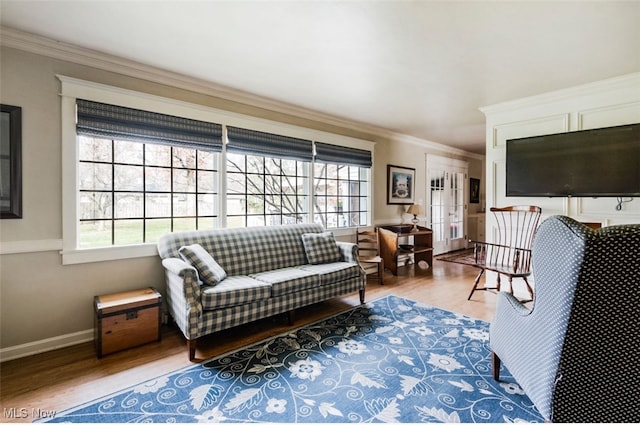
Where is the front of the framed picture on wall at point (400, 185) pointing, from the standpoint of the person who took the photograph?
facing the viewer and to the right of the viewer

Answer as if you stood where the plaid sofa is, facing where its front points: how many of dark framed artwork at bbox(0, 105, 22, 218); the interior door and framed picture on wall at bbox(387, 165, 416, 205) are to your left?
2

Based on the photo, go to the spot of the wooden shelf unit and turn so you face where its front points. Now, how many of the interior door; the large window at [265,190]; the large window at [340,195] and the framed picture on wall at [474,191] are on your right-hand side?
2

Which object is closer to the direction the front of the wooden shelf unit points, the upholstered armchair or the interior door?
the upholstered armchair

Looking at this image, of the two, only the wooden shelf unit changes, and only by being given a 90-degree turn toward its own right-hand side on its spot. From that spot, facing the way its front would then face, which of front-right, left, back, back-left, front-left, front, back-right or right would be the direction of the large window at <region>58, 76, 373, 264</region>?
front

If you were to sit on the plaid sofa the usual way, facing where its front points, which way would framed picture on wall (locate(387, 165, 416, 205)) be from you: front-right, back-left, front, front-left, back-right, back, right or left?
left

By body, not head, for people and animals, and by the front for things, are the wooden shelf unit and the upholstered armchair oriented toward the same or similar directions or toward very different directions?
very different directions

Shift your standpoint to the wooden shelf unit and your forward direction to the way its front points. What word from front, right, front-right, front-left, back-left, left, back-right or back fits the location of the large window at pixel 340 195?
right

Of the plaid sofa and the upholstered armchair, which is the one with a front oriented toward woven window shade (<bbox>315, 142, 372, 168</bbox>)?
the upholstered armchair

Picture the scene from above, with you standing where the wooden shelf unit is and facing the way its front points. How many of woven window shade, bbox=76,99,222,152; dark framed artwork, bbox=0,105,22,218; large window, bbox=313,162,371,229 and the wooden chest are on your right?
4

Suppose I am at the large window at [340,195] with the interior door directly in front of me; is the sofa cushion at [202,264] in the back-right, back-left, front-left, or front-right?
back-right

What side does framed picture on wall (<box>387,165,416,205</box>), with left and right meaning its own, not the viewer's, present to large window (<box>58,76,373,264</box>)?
right

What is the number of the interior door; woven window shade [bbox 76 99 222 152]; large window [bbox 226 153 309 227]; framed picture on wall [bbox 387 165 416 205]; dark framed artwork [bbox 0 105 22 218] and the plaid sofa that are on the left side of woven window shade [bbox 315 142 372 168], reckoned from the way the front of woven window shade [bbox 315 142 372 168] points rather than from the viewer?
2

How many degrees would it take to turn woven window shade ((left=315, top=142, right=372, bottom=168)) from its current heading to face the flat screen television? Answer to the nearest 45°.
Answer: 0° — it already faces it

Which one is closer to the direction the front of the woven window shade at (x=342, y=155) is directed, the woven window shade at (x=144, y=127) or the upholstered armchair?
the upholstered armchair
